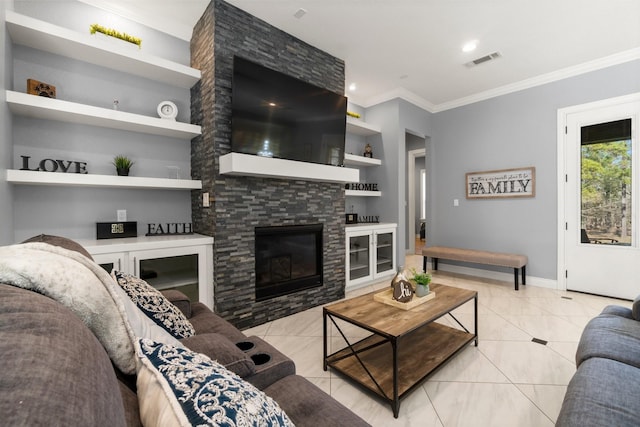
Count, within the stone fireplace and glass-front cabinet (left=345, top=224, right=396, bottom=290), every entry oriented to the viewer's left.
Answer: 0

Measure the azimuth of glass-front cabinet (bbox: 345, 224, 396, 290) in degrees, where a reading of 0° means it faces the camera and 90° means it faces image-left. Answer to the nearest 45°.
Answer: approximately 315°

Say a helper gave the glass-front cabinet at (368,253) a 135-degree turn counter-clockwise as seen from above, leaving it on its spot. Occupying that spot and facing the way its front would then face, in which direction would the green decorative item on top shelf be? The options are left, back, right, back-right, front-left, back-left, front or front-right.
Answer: back-left

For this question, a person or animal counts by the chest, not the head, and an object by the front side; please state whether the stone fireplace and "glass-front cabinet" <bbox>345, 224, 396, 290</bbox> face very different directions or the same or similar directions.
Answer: same or similar directions

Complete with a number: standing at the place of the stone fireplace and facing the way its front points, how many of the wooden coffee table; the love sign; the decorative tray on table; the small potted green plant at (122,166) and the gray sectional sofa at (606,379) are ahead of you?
3

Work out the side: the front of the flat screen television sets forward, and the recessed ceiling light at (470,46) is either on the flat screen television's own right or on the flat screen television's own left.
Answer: on the flat screen television's own left

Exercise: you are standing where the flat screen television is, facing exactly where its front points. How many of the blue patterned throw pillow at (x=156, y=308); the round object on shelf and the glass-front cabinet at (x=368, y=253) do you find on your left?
1

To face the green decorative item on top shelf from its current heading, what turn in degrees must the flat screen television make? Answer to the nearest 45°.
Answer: approximately 135° to its right

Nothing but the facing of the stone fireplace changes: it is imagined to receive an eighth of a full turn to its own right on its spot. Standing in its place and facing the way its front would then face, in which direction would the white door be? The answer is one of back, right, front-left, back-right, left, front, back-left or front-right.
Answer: left

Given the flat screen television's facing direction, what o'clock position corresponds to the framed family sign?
The framed family sign is roughly at 10 o'clock from the flat screen television.

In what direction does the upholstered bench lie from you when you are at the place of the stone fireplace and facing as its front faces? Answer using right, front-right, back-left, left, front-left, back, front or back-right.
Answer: front-left

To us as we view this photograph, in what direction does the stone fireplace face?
facing the viewer and to the right of the viewer

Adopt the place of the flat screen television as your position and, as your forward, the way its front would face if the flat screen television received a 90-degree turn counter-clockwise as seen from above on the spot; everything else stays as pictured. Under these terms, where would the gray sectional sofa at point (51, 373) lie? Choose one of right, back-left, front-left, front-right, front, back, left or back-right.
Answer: back-right

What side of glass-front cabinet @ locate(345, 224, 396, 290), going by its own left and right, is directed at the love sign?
right

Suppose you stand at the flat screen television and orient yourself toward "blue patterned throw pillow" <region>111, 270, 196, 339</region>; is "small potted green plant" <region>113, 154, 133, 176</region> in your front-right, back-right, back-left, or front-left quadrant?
front-right

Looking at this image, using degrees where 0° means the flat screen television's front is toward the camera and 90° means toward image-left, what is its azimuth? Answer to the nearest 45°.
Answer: approximately 315°

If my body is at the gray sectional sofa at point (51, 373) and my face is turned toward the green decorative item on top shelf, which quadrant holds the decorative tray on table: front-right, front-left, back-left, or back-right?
front-right

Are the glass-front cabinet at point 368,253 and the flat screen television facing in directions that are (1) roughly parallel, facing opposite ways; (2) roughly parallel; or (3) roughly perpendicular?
roughly parallel

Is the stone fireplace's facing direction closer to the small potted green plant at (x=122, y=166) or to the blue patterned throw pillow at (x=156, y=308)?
the blue patterned throw pillow
